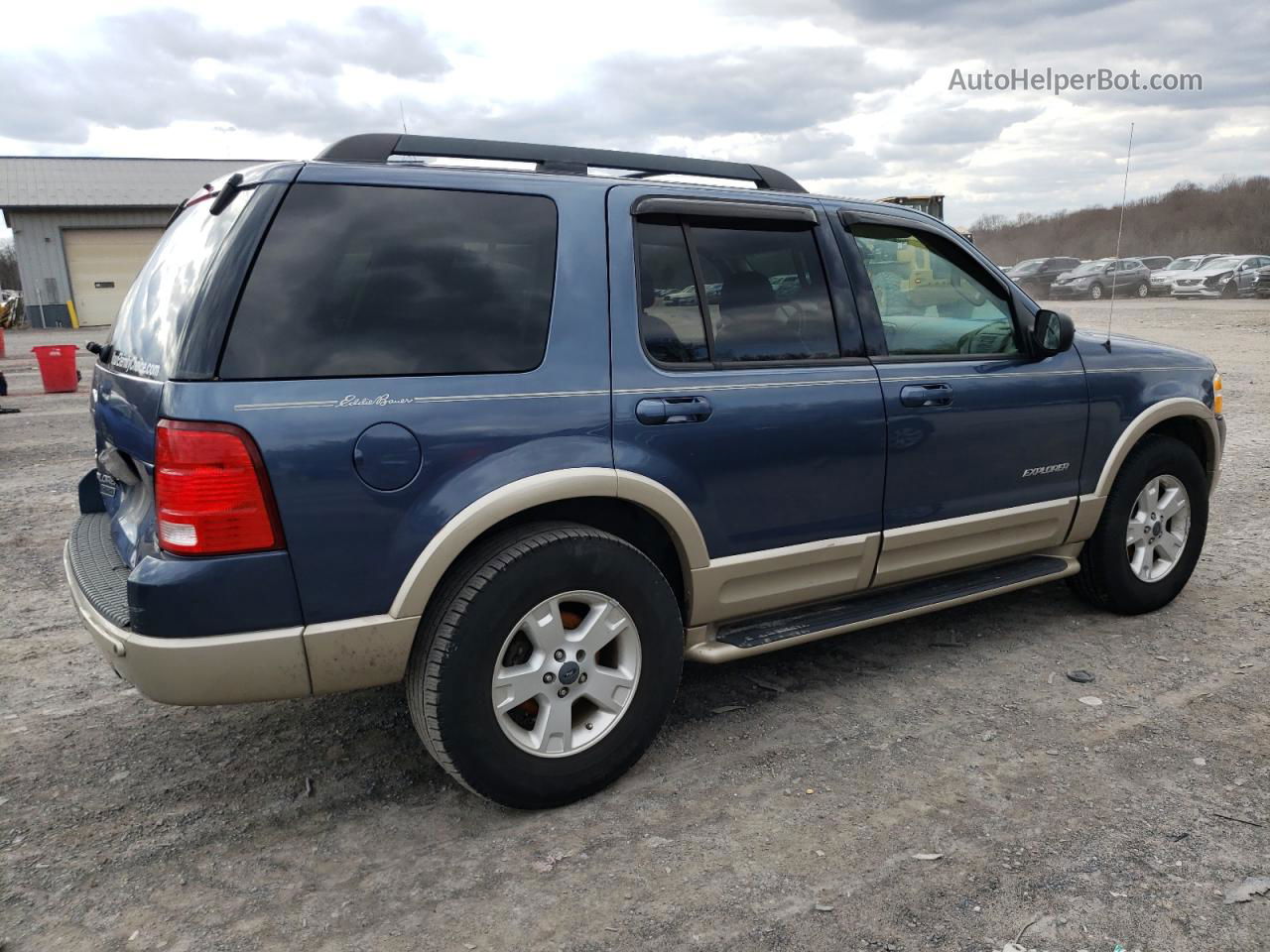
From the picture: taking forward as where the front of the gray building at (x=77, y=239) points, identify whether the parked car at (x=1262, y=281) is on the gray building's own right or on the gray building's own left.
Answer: on the gray building's own left

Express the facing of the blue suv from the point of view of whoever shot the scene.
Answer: facing away from the viewer and to the right of the viewer

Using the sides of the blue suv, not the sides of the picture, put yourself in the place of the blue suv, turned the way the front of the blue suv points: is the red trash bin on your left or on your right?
on your left

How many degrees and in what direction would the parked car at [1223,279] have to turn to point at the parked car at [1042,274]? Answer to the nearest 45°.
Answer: approximately 45° to its right

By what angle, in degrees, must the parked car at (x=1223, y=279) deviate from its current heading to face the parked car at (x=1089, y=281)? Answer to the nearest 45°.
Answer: approximately 45° to its right

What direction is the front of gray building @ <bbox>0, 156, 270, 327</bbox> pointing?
toward the camera

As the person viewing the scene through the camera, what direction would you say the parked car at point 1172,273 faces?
facing the viewer and to the left of the viewer

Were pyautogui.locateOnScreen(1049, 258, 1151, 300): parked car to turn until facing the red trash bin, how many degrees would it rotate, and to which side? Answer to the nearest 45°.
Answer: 0° — it already faces it

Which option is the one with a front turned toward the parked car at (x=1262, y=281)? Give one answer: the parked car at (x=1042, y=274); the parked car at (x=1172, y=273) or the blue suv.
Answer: the blue suv

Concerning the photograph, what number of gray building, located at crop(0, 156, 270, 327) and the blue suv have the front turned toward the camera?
1

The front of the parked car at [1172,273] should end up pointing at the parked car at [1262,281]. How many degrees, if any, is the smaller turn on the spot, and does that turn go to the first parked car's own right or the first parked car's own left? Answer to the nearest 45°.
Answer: approximately 90° to the first parked car's own left

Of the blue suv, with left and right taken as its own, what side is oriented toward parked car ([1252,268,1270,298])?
front

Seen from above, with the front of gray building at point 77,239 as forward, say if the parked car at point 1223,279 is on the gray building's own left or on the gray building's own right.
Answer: on the gray building's own left
